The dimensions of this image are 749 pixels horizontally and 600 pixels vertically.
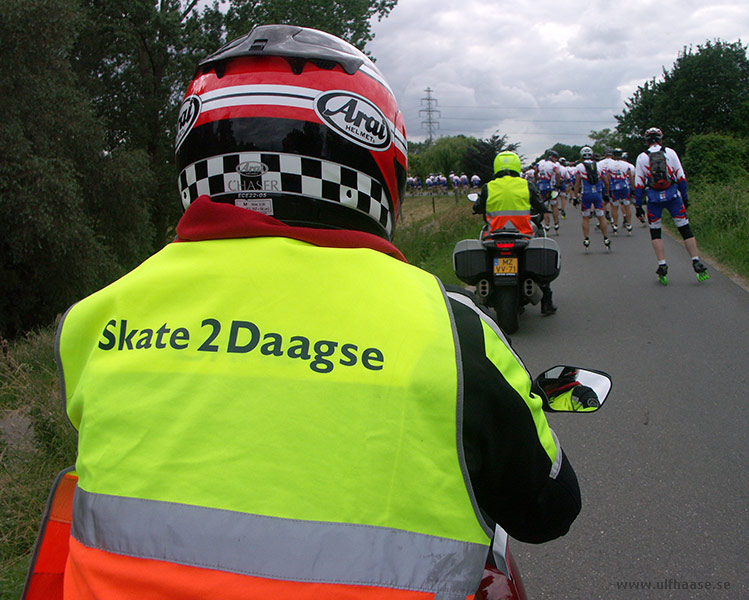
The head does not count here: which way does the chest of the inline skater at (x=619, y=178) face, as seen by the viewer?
away from the camera

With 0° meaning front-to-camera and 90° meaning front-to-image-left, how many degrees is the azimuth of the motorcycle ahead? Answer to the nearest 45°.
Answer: approximately 180°

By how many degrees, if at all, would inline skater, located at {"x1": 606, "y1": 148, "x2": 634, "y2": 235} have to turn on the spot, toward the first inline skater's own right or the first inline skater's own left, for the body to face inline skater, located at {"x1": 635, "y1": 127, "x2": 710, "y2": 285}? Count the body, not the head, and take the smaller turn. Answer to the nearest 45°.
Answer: approximately 180°

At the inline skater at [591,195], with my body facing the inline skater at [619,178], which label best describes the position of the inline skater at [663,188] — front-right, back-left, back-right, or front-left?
back-right

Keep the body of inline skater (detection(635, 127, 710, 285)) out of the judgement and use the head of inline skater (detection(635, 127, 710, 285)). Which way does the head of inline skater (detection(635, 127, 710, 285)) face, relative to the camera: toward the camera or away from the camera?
away from the camera

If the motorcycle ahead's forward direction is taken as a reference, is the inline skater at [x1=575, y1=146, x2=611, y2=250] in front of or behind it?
in front

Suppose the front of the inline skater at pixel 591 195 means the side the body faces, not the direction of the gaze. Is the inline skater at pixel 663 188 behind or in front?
behind

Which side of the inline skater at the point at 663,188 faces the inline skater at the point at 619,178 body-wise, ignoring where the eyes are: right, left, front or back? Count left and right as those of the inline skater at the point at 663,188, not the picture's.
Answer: front

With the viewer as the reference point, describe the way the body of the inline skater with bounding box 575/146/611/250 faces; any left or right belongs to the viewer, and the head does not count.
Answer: facing away from the viewer

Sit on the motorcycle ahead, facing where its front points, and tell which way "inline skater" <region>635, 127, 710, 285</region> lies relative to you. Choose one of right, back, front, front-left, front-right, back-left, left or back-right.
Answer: front-right

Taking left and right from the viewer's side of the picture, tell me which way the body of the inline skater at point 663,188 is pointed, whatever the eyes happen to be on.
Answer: facing away from the viewer
